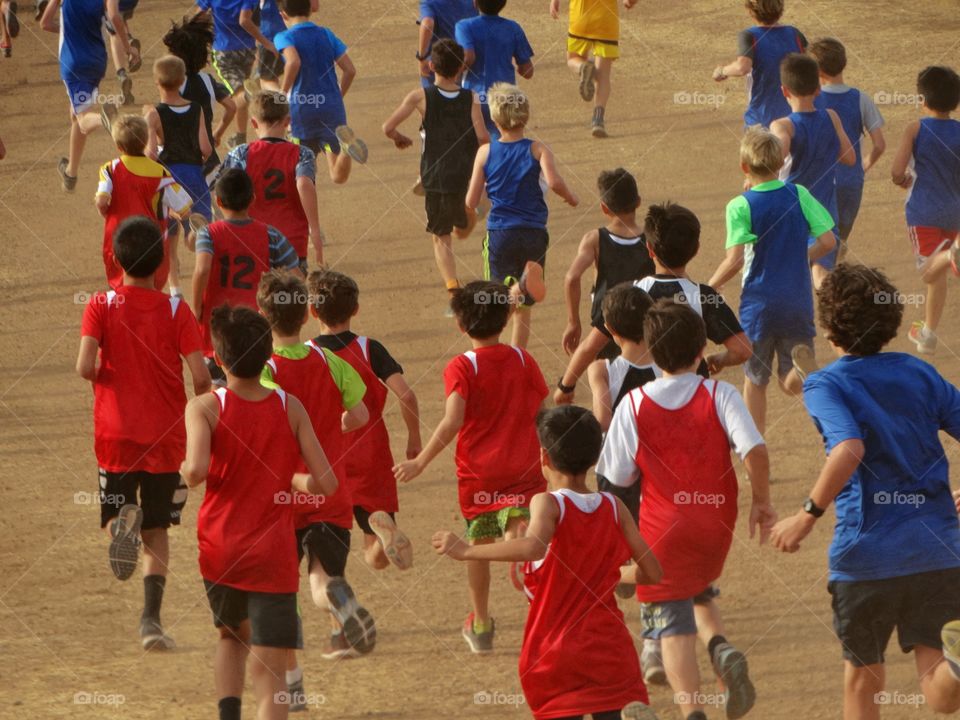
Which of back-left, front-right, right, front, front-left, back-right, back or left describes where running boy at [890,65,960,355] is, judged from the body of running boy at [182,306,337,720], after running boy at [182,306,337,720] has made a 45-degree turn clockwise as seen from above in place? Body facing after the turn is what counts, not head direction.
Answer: front

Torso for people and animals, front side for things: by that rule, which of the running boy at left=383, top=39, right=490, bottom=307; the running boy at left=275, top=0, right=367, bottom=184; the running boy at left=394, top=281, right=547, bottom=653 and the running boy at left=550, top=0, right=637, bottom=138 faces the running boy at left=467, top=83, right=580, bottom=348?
the running boy at left=394, top=281, right=547, bottom=653

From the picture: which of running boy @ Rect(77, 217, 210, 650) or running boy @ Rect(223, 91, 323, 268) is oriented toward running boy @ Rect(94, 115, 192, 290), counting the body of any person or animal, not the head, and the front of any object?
running boy @ Rect(77, 217, 210, 650)

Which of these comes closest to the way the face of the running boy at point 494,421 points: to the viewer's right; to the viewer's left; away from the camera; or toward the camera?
away from the camera

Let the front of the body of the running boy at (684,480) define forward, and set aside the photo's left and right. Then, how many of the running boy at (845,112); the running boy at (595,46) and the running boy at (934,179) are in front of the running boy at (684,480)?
3

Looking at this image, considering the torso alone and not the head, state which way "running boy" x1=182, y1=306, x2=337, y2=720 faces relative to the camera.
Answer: away from the camera

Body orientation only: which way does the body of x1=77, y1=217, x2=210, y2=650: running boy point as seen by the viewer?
away from the camera

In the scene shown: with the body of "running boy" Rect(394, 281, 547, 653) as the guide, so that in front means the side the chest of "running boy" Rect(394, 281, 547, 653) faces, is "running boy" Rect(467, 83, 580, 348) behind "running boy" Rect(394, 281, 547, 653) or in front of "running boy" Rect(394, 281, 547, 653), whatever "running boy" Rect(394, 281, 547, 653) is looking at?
in front

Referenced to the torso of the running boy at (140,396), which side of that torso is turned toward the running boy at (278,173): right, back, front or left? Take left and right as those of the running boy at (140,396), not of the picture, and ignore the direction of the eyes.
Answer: front

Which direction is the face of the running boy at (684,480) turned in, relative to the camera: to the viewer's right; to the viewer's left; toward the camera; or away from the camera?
away from the camera

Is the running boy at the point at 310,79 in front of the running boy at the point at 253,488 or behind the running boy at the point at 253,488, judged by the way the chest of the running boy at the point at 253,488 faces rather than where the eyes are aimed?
in front

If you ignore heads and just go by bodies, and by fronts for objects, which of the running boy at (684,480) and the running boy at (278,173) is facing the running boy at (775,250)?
the running boy at (684,480)

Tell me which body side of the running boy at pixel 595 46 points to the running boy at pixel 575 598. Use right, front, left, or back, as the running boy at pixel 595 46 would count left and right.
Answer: back

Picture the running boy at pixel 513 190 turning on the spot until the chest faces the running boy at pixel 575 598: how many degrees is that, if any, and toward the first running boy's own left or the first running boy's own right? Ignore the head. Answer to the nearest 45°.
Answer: approximately 180°

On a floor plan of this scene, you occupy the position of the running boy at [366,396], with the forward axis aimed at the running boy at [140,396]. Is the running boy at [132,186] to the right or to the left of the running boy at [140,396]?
right

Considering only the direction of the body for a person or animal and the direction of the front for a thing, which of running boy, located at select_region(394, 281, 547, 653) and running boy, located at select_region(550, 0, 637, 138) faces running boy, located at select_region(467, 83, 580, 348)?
running boy, located at select_region(394, 281, 547, 653)

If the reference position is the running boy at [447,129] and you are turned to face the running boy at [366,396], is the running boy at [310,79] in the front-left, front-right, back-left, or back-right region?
back-right

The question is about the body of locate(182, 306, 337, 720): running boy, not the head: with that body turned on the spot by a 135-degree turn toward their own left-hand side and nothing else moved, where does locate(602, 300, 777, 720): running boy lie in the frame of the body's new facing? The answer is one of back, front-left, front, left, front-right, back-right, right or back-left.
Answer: back-left

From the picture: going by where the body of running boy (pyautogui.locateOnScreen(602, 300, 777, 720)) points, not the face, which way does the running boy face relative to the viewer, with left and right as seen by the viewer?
facing away from the viewer

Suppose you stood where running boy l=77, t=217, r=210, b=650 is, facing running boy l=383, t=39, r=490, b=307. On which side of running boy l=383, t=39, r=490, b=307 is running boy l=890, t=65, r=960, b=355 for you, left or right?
right
